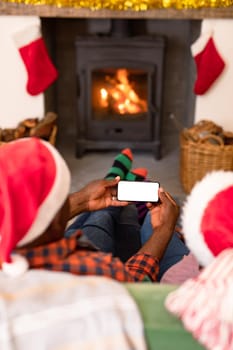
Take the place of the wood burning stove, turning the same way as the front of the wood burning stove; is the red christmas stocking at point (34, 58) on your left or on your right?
on your right

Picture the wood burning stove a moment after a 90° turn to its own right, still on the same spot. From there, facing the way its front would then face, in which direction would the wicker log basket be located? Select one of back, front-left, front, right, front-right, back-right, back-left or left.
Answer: back-left

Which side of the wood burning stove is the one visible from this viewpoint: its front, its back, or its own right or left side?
front

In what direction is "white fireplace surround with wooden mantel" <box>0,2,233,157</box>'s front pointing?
toward the camera

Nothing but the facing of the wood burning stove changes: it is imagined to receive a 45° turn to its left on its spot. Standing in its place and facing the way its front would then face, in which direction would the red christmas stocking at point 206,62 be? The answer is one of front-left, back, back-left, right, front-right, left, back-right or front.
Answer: front
